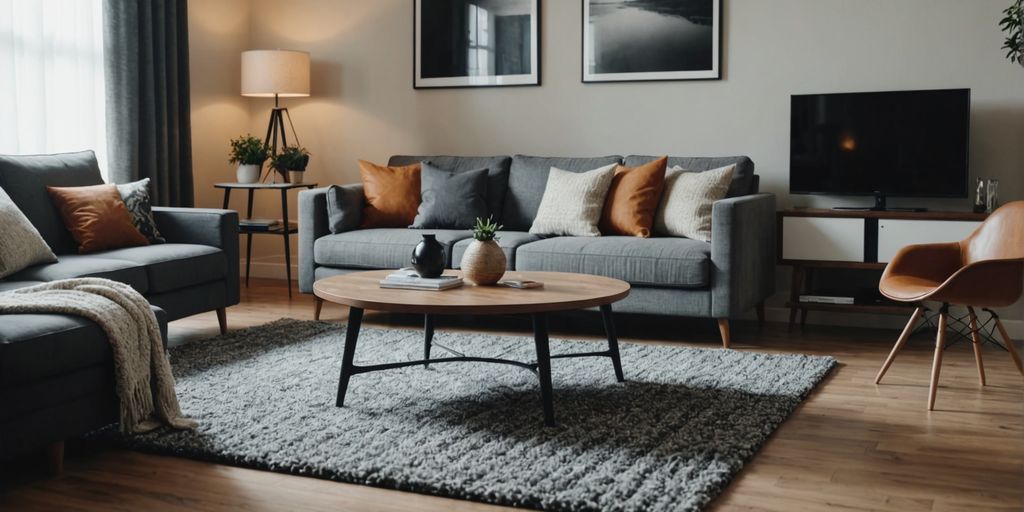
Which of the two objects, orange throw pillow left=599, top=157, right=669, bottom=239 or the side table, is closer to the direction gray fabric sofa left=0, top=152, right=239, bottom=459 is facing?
the orange throw pillow

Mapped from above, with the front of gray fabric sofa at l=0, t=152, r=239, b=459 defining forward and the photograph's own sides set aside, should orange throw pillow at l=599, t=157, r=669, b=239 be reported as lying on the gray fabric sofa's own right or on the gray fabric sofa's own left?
on the gray fabric sofa's own left

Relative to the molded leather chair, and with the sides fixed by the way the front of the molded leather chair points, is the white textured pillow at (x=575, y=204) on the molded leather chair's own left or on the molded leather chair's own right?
on the molded leather chair's own right

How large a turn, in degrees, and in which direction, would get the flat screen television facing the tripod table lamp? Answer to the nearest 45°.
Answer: approximately 45° to its right

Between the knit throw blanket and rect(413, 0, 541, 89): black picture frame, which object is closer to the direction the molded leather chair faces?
the knit throw blanket

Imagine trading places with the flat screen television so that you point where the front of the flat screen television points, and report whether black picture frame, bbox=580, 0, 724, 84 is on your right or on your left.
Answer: on your right

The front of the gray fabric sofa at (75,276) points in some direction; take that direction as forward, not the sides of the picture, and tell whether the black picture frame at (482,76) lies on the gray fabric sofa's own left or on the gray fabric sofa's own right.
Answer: on the gray fabric sofa's own left

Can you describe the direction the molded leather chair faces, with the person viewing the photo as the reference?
facing the viewer and to the left of the viewer

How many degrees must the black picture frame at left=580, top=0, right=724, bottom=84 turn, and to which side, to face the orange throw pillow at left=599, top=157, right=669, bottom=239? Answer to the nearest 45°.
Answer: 0° — it already faces it

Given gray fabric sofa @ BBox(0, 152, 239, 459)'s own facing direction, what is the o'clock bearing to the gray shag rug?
The gray shag rug is roughly at 12 o'clock from the gray fabric sofa.

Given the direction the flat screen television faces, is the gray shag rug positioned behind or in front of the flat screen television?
in front

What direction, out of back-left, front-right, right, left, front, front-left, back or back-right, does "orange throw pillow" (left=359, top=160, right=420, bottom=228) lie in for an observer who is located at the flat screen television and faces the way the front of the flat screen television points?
front-right

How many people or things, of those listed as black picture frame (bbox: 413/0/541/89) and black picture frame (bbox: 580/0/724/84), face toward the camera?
2
